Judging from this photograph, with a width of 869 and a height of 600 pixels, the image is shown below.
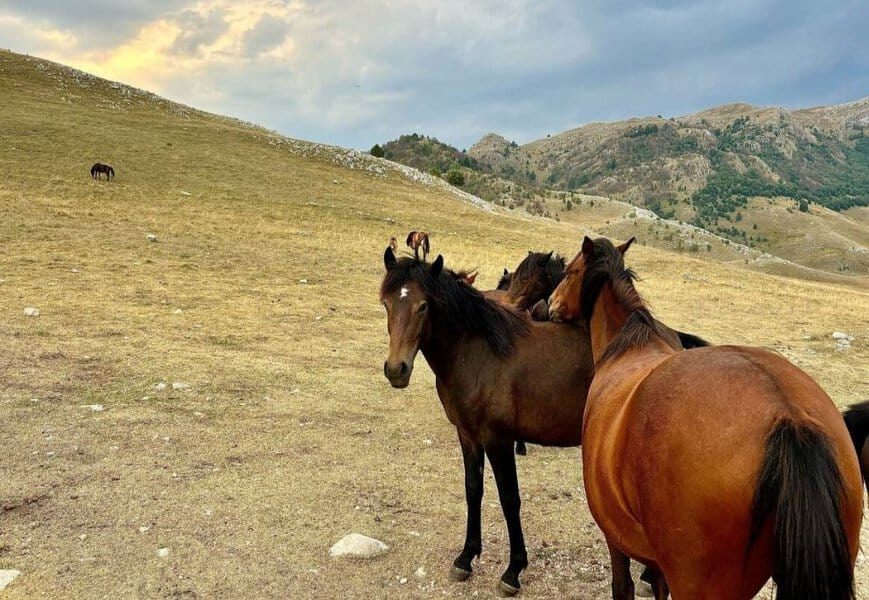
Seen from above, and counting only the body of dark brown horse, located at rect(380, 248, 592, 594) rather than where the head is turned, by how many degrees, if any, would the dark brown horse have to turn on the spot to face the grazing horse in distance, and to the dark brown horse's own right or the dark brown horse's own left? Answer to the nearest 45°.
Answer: approximately 90° to the dark brown horse's own right

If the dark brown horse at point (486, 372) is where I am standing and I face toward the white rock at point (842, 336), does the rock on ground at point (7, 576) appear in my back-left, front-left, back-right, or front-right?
back-left

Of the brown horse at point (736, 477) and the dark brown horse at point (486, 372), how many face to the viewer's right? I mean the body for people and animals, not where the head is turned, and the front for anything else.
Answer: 0

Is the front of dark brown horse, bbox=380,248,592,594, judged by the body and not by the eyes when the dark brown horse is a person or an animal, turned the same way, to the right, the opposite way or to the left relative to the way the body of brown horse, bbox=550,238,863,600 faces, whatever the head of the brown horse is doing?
to the left

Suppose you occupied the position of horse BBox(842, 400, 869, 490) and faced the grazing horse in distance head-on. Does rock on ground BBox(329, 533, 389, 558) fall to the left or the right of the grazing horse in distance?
left

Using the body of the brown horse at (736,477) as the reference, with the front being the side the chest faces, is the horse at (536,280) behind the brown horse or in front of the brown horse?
in front

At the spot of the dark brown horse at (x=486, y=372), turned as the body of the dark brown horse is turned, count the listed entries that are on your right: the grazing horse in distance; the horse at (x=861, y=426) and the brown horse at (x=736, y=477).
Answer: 1

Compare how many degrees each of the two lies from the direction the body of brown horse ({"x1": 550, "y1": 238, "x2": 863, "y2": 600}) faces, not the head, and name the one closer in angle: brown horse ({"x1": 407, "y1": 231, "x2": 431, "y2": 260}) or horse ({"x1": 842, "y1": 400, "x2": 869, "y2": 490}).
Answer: the brown horse

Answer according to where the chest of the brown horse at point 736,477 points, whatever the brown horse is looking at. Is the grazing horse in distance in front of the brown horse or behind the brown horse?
in front

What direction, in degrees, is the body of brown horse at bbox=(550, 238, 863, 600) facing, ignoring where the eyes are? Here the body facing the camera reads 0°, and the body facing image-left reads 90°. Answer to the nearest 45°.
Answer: approximately 135°

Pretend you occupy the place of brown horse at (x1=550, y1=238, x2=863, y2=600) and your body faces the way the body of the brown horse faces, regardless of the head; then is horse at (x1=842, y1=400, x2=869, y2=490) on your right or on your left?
on your right

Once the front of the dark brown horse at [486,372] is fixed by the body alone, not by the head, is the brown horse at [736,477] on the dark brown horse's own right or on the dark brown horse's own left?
on the dark brown horse's own left

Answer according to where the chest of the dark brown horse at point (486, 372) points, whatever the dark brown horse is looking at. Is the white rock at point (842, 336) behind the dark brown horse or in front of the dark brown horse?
behind

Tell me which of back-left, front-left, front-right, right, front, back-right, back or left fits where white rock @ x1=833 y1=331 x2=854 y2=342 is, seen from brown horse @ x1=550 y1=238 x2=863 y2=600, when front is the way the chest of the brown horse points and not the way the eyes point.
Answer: front-right

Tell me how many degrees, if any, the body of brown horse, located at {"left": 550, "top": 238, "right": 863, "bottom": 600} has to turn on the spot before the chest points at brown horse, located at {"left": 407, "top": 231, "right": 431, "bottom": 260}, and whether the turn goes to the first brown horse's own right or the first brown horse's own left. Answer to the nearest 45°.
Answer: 0° — it already faces it
